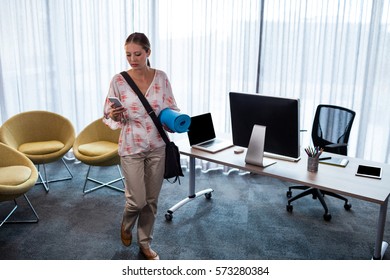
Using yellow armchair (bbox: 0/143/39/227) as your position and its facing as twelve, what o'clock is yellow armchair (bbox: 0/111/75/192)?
yellow armchair (bbox: 0/111/75/192) is roughly at 8 o'clock from yellow armchair (bbox: 0/143/39/227).

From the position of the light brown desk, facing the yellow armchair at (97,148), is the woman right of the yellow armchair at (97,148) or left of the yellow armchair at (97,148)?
left

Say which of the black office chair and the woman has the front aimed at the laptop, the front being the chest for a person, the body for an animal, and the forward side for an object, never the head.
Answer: the black office chair

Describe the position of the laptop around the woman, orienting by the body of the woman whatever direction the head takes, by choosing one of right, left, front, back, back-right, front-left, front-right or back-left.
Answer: back-left

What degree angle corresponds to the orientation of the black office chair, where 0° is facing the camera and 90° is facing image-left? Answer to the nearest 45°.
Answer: approximately 45°

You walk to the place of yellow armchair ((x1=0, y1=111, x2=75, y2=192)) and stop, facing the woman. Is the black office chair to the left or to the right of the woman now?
left

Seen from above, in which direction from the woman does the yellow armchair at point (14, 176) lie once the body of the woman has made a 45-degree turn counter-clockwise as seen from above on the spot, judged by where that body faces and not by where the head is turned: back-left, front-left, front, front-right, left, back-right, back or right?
back
